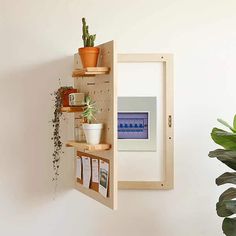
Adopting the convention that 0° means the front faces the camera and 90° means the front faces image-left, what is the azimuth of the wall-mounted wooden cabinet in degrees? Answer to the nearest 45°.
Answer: approximately 0°
